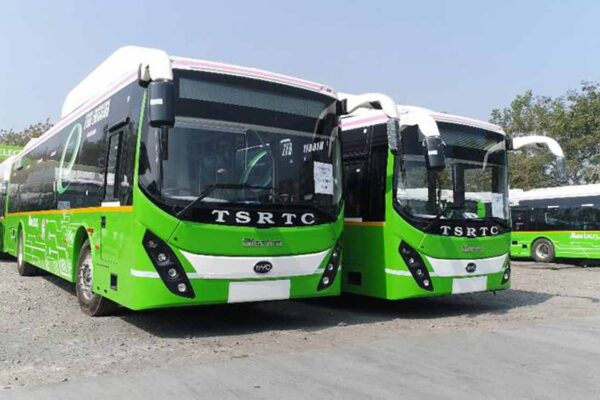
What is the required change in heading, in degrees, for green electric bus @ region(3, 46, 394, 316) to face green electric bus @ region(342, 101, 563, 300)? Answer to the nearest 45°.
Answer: approximately 45° to its left

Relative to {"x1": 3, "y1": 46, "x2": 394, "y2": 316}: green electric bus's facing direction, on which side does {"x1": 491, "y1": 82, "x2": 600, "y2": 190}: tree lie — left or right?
on its left

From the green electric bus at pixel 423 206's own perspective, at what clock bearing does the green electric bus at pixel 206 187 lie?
the green electric bus at pixel 206 187 is roughly at 3 o'clock from the green electric bus at pixel 423 206.

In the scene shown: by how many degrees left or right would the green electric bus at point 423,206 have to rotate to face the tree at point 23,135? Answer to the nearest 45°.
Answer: approximately 180°

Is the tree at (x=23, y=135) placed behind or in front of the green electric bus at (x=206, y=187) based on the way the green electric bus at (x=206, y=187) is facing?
behind

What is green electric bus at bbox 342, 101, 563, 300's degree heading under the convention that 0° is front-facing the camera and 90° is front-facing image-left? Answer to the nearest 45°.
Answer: approximately 315°
